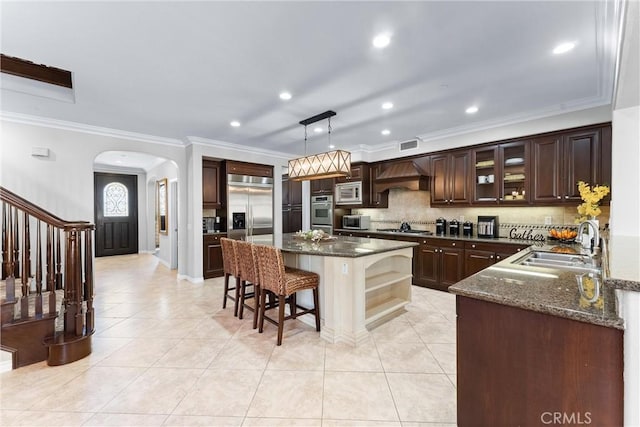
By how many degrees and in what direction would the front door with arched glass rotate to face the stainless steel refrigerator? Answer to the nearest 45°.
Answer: approximately 45° to its left

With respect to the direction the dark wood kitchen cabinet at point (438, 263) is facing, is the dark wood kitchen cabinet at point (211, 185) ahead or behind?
ahead

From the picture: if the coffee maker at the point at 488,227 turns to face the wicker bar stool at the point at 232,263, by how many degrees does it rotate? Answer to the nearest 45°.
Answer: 0° — it already faces it

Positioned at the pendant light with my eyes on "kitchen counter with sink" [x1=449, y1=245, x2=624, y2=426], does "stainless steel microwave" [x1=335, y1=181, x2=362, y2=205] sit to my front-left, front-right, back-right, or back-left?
back-left

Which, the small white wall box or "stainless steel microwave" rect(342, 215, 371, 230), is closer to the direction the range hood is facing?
the small white wall box

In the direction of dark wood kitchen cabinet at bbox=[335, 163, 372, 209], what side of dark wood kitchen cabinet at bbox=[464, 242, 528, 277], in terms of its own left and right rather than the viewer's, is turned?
right

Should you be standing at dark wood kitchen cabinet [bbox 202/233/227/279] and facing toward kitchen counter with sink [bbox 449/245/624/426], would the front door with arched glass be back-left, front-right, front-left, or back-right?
back-right

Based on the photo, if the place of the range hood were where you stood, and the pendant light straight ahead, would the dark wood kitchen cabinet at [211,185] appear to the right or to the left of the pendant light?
right

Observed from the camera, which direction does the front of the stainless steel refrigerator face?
facing the viewer and to the right of the viewer

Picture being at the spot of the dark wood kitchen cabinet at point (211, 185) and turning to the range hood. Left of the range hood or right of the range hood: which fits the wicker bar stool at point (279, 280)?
right

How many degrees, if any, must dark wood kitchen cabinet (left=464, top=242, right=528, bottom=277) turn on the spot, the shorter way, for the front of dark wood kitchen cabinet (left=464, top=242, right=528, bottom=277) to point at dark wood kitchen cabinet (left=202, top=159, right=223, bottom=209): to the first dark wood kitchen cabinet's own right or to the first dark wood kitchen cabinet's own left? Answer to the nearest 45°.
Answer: approximately 90° to the first dark wood kitchen cabinet's own right

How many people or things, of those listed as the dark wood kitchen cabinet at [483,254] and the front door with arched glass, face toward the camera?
2

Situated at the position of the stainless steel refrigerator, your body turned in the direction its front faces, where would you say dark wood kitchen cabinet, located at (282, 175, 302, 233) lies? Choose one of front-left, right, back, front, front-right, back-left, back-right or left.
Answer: left
